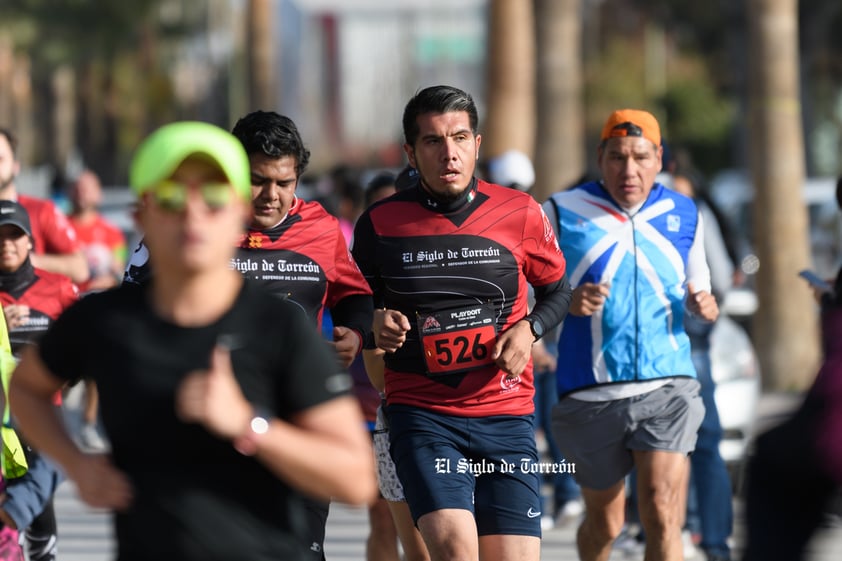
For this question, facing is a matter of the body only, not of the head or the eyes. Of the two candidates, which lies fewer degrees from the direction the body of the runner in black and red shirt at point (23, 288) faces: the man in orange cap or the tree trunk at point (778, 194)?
the man in orange cap

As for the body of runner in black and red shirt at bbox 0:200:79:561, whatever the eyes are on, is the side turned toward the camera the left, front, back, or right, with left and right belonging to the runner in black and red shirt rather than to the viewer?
front

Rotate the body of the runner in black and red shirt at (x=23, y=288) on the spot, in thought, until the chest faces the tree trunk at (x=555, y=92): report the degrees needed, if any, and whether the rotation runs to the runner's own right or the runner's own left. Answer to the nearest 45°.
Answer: approximately 135° to the runner's own left

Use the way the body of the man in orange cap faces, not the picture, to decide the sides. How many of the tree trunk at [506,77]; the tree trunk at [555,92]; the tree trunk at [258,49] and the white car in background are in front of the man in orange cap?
0

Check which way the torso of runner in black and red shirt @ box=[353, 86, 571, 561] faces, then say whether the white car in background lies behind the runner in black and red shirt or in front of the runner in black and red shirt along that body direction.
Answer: behind

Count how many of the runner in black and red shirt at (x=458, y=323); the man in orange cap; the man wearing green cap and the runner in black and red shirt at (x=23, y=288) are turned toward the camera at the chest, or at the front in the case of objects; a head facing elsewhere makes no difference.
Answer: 4

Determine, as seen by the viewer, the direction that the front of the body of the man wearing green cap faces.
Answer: toward the camera

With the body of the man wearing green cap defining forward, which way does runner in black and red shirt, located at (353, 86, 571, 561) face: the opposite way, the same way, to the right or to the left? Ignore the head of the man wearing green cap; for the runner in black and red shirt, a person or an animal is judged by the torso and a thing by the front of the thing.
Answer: the same way

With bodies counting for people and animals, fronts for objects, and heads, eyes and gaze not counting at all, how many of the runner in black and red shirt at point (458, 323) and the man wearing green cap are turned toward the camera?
2

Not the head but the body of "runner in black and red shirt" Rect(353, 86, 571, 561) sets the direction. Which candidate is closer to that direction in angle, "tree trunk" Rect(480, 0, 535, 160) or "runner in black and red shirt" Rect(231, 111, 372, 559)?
the runner in black and red shirt

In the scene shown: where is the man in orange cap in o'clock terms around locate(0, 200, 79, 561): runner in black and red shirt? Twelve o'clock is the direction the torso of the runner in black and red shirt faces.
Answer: The man in orange cap is roughly at 10 o'clock from the runner in black and red shirt.

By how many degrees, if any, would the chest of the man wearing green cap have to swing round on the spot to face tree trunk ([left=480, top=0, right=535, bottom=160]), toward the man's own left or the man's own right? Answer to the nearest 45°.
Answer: approximately 180°

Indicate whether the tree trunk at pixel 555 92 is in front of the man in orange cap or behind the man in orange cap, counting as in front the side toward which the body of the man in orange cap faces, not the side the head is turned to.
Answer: behind

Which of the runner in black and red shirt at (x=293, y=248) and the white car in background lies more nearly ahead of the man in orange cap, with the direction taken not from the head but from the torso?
the runner in black and red shirt

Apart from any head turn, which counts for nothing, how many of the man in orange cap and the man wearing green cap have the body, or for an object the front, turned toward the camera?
2

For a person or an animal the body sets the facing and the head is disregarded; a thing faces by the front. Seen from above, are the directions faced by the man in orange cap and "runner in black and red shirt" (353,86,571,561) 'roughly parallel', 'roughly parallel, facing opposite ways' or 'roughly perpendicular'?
roughly parallel

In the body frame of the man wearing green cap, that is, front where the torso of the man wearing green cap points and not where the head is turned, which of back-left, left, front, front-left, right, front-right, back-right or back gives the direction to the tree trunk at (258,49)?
back

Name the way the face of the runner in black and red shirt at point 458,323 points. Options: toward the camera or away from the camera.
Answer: toward the camera

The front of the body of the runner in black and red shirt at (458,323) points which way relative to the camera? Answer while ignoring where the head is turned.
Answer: toward the camera
